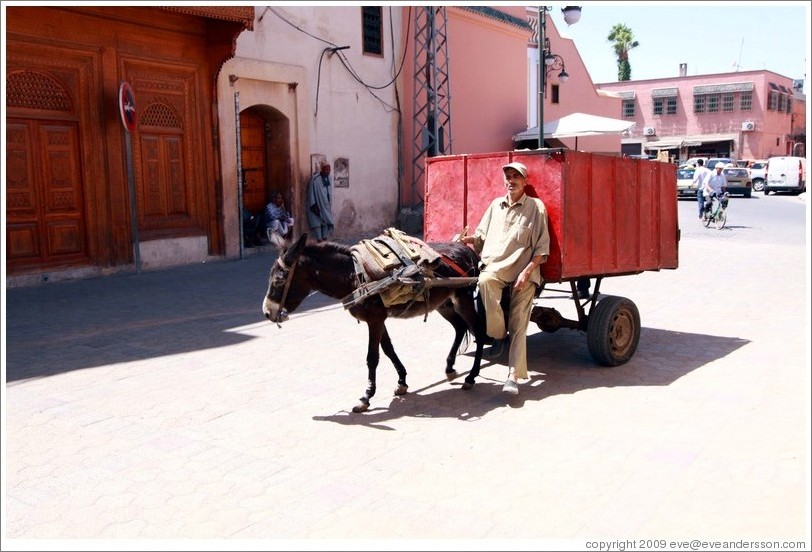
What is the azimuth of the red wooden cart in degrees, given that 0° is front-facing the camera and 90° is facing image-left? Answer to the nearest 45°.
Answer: approximately 45°

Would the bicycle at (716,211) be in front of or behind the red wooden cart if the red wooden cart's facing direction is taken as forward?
behind

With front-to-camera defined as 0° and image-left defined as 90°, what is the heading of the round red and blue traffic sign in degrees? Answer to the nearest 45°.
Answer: approximately 270°

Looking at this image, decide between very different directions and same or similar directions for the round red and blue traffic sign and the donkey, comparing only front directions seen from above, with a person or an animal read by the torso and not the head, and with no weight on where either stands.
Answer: very different directions

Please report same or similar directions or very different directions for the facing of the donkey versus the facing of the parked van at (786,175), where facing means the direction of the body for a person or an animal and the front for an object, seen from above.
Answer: very different directions

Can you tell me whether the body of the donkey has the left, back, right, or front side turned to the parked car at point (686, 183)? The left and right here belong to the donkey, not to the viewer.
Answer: back
